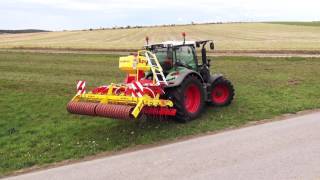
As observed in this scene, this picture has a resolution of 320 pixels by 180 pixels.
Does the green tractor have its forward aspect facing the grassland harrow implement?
no

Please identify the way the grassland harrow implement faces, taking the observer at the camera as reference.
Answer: facing away from the viewer and to the right of the viewer

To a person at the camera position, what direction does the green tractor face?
facing away from the viewer and to the right of the viewer

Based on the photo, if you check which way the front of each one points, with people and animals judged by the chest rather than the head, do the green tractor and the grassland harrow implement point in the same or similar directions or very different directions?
same or similar directions

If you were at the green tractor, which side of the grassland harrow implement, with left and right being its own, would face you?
front

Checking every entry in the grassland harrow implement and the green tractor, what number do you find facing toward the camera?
0
